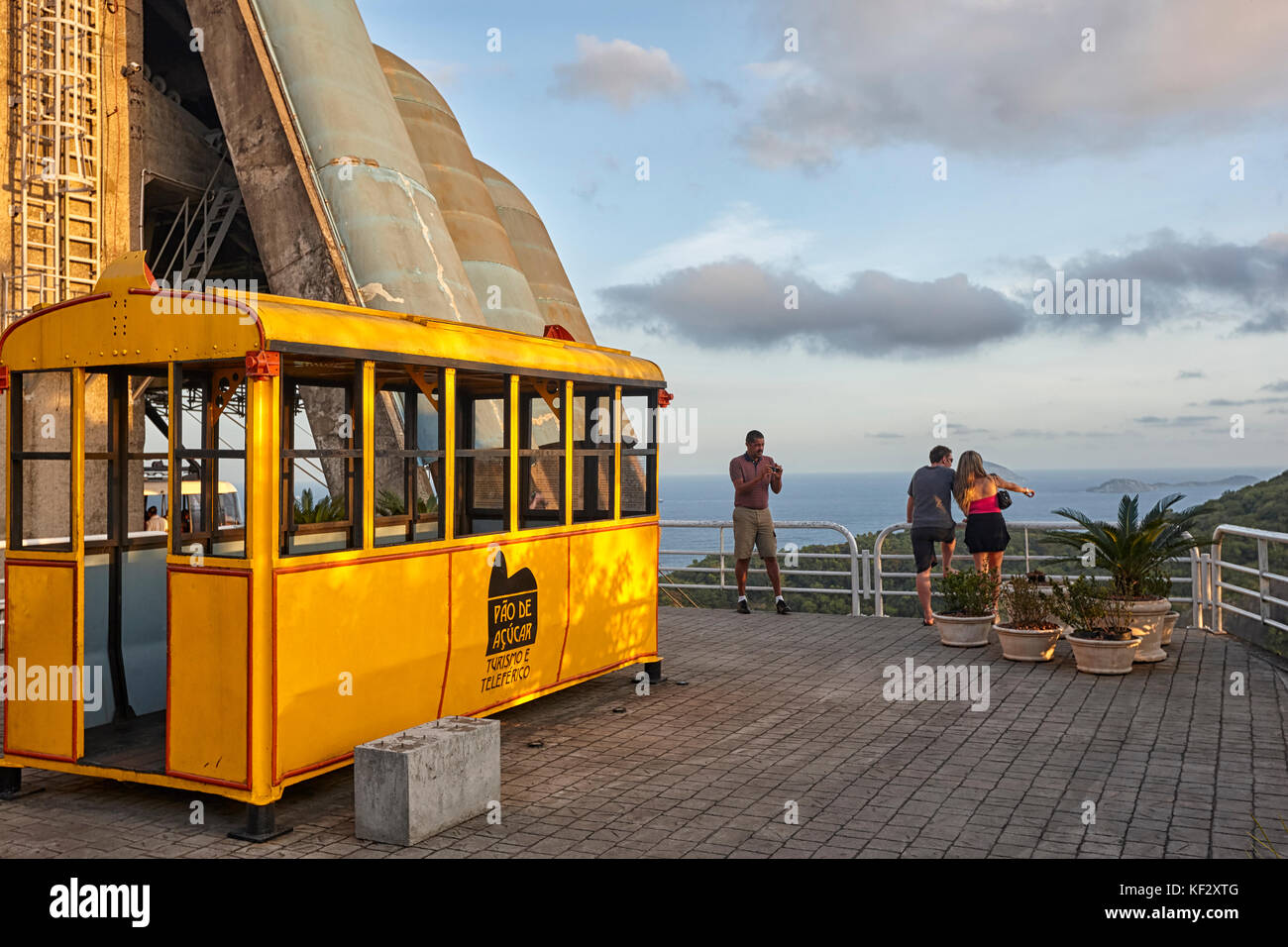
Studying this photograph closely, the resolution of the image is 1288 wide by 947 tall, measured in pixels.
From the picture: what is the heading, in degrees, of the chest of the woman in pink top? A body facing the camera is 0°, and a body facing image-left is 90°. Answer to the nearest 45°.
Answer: approximately 180°

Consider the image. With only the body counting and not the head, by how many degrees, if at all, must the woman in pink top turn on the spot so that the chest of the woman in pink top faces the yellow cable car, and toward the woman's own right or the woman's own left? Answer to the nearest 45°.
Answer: approximately 135° to the woman's own left

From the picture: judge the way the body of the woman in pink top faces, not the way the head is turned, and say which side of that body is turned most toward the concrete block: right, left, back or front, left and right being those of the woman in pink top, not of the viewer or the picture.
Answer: back

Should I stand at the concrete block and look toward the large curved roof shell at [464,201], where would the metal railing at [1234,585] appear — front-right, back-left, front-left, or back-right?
front-right

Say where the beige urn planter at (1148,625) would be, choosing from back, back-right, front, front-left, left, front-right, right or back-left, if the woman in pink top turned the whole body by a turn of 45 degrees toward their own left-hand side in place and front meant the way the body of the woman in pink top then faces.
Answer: back

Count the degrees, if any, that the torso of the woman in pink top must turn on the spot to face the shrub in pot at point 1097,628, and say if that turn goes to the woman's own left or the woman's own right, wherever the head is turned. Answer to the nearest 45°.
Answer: approximately 135° to the woman's own right

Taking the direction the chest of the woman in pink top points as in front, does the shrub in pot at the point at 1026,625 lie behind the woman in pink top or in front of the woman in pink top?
behind

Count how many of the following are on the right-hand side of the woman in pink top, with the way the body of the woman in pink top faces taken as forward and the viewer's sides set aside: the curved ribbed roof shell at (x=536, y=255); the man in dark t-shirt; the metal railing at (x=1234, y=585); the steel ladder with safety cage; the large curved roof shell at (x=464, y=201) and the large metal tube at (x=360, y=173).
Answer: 1

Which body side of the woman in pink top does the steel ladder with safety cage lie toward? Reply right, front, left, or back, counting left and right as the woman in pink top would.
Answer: left

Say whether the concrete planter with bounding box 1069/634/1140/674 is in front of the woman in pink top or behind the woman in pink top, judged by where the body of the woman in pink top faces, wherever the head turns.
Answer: behind

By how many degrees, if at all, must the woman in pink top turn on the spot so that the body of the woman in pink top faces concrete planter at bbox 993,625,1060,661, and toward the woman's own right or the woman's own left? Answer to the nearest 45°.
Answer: approximately 180°

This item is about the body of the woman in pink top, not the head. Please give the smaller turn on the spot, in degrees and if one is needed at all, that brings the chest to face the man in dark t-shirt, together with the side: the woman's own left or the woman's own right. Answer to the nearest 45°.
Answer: approximately 45° to the woman's own left
